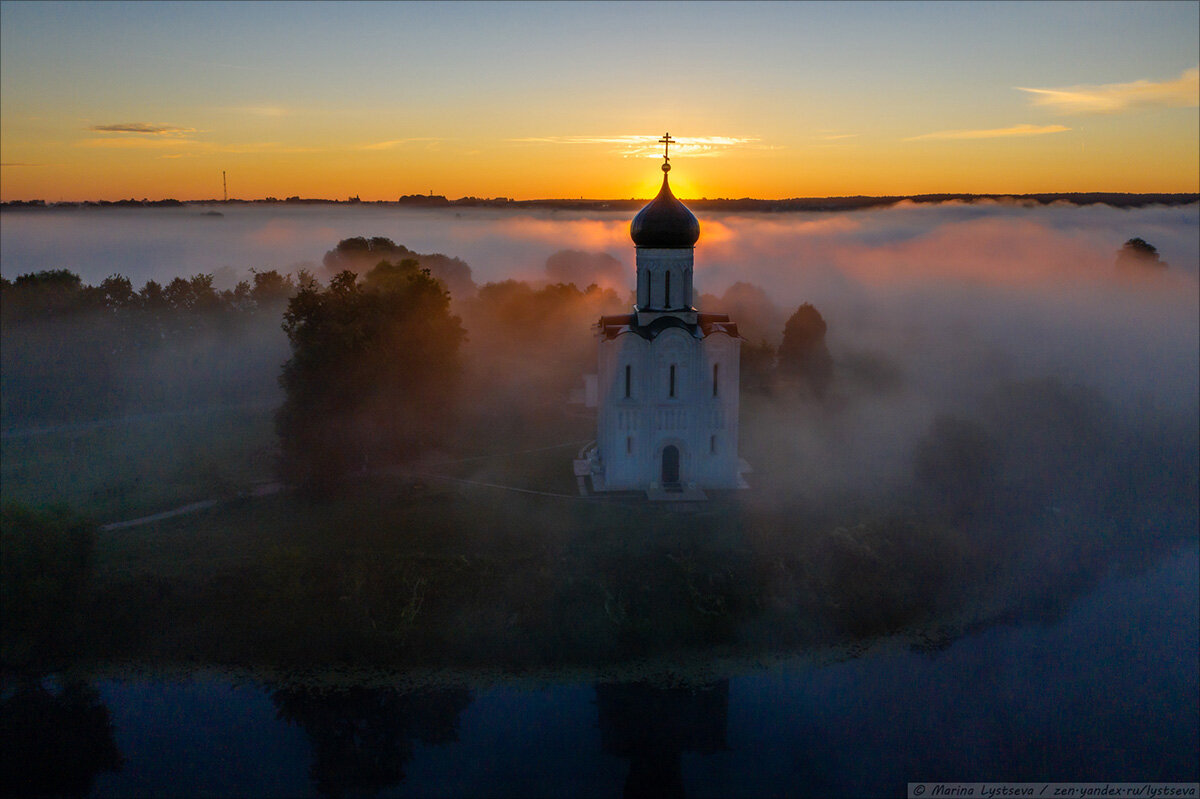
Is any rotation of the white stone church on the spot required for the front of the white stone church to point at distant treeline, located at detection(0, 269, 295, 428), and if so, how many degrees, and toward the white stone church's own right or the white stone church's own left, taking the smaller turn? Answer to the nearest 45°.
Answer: approximately 135° to the white stone church's own right

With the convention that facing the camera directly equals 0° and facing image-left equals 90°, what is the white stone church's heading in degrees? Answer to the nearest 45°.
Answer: approximately 0°

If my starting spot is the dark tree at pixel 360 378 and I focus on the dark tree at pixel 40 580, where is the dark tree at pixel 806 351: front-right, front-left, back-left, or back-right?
back-left

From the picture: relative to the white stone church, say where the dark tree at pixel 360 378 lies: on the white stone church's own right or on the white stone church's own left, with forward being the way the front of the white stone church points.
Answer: on the white stone church's own right

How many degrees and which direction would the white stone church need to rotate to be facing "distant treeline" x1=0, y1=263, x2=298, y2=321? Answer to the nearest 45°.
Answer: approximately 135° to its right

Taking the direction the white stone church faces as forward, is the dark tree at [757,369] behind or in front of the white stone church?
behind
